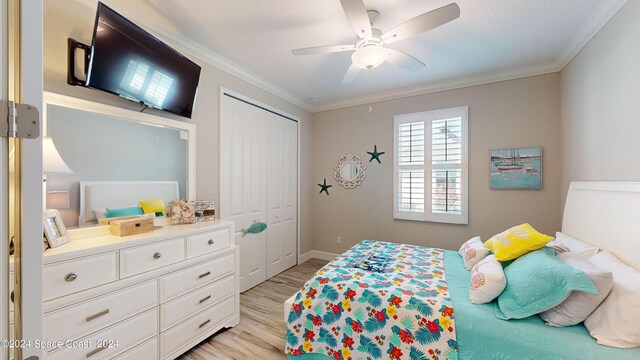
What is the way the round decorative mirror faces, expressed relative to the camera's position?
facing the viewer

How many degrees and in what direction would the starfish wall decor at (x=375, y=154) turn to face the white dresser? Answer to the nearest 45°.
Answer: approximately 45° to its right

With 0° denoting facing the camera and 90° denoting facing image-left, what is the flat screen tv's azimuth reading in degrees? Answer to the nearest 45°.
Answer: approximately 315°

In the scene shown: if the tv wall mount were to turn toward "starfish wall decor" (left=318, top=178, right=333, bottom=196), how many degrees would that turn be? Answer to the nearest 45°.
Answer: approximately 45° to its left

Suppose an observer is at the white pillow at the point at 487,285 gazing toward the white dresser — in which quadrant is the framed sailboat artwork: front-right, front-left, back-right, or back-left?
back-right

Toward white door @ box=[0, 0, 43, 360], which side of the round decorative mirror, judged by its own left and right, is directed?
front

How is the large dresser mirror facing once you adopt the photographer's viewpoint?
facing the viewer and to the right of the viewer

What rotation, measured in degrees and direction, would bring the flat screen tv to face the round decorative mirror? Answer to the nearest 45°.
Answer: approximately 45° to its left

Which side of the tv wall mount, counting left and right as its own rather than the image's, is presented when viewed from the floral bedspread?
front

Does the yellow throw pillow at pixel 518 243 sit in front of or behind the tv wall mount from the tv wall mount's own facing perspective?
in front

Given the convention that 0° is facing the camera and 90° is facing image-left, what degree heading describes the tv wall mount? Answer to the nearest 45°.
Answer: approximately 315°

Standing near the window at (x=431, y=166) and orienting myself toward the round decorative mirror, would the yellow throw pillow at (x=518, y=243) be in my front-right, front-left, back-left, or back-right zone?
back-left

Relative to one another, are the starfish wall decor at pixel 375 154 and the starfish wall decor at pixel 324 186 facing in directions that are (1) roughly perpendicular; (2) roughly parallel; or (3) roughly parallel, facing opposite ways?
roughly parallel

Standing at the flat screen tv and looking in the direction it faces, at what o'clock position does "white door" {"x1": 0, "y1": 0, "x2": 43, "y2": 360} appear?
The white door is roughly at 2 o'clock from the flat screen tv.

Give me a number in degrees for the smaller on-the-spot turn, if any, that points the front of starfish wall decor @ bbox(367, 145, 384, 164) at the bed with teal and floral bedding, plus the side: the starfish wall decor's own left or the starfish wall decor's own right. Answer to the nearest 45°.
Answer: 0° — it already faces it

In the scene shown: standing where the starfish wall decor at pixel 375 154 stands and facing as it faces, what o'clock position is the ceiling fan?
The ceiling fan is roughly at 12 o'clock from the starfish wall decor.

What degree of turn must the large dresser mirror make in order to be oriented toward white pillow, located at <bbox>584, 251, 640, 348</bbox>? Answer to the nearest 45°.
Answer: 0° — it already faces it

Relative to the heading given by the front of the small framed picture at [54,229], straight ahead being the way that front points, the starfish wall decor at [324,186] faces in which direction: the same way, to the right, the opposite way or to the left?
to the right

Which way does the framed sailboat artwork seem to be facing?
toward the camera

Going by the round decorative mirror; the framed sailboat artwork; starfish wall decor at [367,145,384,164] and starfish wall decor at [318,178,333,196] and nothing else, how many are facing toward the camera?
4

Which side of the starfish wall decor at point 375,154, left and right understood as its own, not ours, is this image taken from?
front
